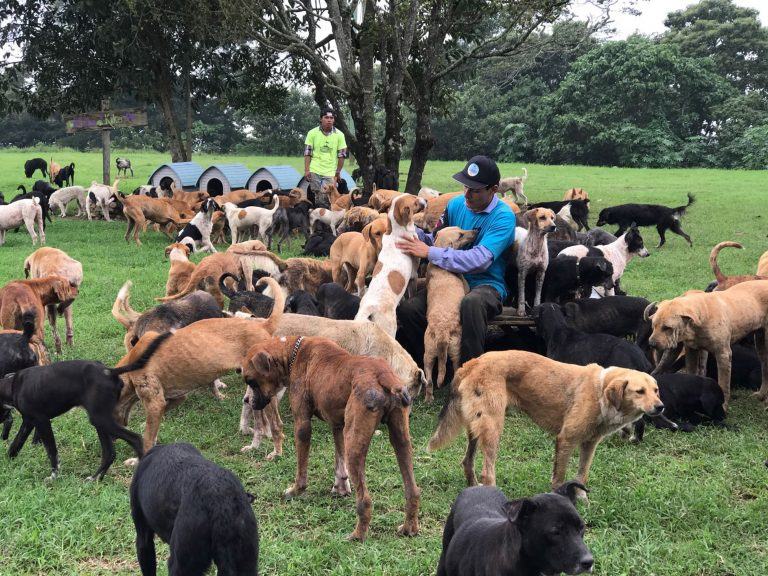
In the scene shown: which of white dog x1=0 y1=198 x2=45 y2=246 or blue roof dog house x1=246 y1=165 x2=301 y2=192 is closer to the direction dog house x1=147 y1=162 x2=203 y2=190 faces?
the white dog

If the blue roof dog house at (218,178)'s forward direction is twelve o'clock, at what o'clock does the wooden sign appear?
The wooden sign is roughly at 3 o'clock from the blue roof dog house.

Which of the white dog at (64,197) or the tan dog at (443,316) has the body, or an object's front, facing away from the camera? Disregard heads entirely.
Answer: the tan dog

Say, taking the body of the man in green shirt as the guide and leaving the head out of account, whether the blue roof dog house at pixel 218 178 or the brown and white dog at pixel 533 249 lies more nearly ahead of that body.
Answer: the brown and white dog

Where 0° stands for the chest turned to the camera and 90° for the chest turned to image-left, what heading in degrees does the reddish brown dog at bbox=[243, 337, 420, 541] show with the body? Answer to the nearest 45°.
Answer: approximately 135°

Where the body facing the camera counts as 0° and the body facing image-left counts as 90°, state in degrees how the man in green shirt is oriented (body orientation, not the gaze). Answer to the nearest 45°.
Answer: approximately 0°

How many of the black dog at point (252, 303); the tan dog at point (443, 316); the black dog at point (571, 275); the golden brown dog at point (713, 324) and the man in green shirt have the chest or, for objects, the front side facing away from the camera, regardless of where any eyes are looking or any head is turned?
1

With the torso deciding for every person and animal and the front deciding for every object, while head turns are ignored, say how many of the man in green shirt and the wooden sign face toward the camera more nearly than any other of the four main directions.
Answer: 2

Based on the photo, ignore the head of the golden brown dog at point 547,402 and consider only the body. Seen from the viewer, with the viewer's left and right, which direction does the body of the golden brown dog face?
facing to the right of the viewer

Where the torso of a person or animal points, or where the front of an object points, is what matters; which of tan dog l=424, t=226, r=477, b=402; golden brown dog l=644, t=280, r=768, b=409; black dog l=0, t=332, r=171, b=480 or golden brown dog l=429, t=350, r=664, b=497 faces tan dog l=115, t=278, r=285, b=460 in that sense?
golden brown dog l=644, t=280, r=768, b=409

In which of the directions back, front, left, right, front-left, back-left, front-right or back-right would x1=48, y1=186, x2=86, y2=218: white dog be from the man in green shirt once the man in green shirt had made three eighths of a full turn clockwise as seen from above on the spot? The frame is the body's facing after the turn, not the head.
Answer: front

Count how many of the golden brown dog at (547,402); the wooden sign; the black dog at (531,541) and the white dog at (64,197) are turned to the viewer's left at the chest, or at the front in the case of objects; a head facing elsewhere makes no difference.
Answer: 1

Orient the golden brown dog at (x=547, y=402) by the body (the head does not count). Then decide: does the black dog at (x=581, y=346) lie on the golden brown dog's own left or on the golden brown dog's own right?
on the golden brown dog's own left

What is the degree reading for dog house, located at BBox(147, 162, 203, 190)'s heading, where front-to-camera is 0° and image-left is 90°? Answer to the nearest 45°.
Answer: approximately 45°

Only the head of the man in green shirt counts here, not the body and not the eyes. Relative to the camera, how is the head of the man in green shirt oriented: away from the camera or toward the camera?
toward the camera

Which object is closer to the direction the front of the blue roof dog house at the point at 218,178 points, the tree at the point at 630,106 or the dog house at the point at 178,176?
the dog house
